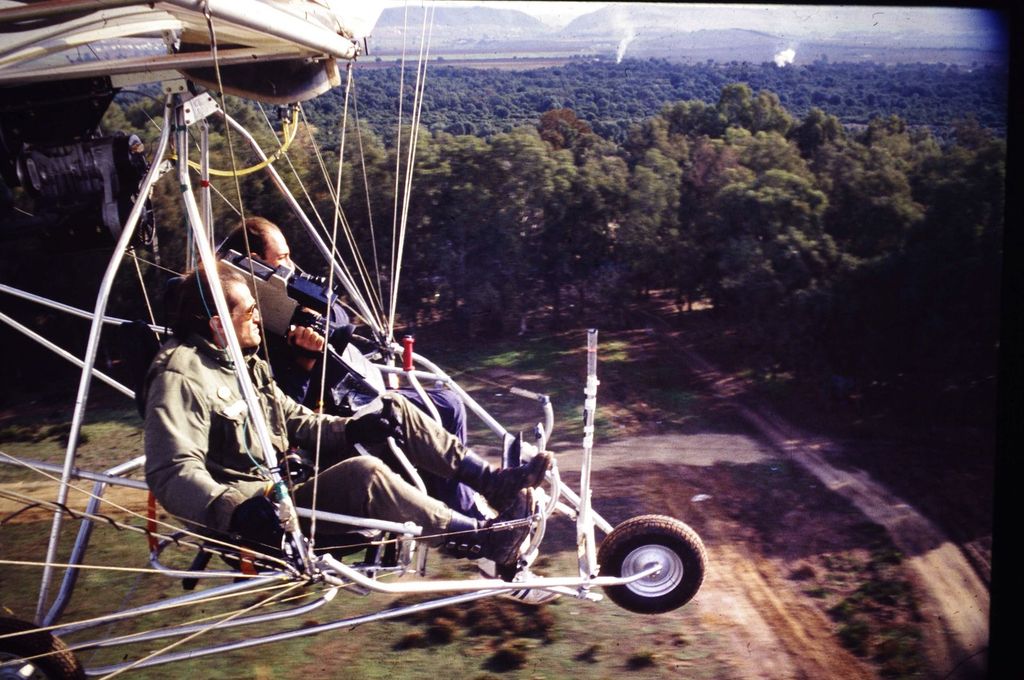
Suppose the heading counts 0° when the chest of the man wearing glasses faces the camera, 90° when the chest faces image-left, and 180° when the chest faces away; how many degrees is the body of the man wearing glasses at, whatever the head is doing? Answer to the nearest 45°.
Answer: approximately 270°

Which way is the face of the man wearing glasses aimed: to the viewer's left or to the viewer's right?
to the viewer's right
